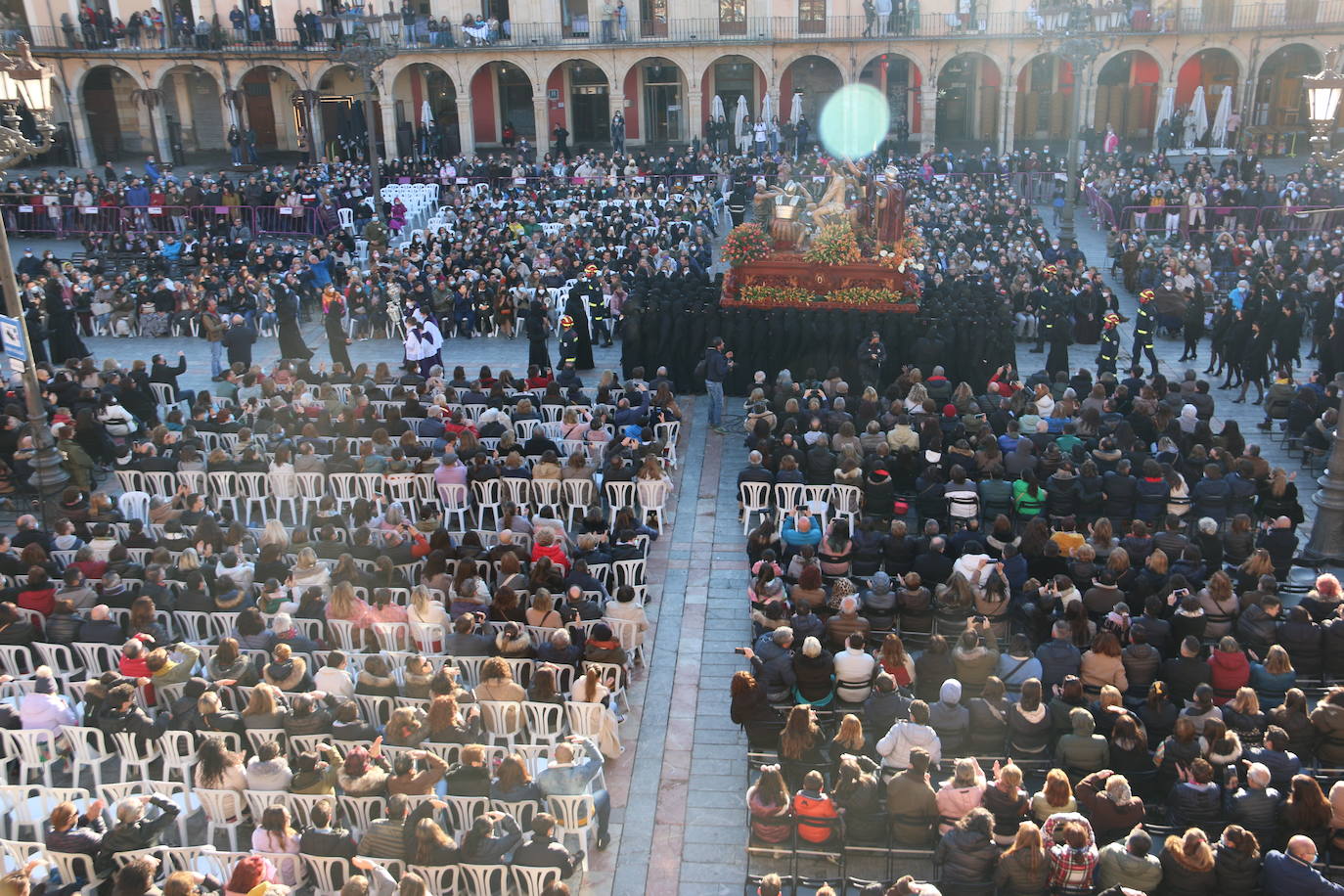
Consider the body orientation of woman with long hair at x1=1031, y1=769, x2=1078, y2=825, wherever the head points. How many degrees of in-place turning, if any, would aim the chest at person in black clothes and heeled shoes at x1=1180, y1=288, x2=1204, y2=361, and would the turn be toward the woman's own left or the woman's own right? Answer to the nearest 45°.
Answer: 0° — they already face them

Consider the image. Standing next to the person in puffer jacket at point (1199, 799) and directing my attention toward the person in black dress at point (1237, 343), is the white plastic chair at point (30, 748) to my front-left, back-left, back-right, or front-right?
back-left

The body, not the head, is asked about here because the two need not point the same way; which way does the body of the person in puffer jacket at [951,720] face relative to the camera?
away from the camera

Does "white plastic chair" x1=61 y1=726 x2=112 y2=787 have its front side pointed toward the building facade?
yes

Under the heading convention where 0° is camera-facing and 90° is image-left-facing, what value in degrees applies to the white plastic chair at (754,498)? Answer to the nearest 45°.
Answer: approximately 180°

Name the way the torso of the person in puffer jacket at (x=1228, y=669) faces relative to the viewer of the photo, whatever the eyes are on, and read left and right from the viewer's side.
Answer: facing away from the viewer

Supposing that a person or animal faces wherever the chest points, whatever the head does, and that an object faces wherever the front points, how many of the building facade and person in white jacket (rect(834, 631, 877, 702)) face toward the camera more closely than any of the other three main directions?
1

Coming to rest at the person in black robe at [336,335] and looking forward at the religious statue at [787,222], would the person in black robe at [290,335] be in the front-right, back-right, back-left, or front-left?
back-left

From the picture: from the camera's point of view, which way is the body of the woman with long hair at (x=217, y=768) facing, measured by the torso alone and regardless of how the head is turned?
away from the camera

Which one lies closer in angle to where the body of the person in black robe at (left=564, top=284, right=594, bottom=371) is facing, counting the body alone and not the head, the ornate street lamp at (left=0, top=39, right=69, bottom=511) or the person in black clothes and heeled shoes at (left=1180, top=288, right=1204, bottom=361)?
the ornate street lamp

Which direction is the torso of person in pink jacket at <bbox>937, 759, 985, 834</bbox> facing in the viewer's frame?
away from the camera

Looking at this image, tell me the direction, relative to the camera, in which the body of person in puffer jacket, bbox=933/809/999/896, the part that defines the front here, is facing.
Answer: away from the camera

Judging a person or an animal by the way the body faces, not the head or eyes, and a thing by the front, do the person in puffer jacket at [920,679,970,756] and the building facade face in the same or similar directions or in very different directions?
very different directions
